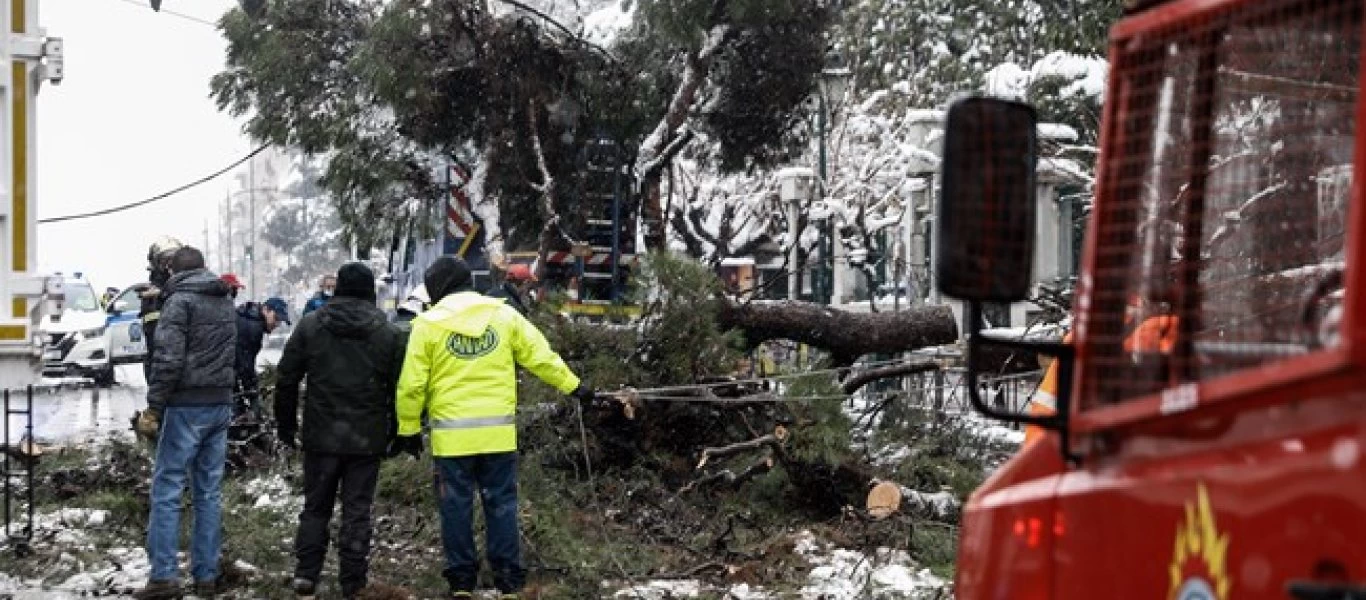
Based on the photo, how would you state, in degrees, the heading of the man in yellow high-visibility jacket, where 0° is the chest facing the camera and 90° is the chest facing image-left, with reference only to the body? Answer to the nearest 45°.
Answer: approximately 180°

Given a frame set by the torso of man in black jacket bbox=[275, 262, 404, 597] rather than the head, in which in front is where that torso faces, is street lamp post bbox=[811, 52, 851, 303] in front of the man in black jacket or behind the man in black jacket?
in front

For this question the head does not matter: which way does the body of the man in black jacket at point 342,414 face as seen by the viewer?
away from the camera

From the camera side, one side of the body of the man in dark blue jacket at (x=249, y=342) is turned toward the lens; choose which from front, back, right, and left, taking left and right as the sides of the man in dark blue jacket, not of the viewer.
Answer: right

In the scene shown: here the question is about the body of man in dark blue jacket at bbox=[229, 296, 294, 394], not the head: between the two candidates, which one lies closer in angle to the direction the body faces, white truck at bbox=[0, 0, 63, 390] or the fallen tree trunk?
the fallen tree trunk

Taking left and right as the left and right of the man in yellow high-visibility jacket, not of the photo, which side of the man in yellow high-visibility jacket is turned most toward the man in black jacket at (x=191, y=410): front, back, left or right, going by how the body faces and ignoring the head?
left

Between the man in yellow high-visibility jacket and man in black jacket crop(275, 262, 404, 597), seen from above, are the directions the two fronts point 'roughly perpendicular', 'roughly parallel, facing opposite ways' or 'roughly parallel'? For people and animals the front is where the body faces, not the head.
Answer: roughly parallel

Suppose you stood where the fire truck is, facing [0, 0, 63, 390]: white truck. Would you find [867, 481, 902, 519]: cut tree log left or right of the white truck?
right

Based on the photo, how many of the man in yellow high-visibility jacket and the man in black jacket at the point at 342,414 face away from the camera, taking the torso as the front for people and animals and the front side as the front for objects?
2

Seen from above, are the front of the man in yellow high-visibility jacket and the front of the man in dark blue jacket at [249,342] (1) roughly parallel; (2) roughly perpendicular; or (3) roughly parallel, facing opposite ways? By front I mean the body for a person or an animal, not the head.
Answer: roughly perpendicular

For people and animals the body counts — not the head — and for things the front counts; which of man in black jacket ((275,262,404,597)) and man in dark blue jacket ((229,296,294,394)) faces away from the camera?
man in black jacket ((275,262,404,597))

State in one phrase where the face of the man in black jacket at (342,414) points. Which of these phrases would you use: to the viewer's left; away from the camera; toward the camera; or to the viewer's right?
away from the camera
